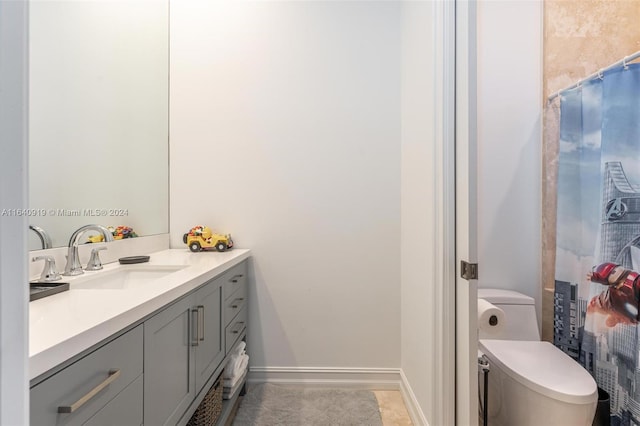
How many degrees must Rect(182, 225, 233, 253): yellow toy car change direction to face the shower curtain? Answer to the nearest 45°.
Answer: approximately 45° to its right

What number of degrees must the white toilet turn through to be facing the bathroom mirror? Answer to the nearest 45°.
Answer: approximately 90° to its right

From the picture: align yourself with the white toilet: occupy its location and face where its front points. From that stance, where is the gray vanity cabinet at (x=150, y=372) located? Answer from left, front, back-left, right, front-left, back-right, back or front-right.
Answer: right

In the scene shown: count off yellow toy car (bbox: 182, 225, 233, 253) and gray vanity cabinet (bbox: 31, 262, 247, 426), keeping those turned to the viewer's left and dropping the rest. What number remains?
0

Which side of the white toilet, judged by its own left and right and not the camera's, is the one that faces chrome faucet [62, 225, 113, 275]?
right

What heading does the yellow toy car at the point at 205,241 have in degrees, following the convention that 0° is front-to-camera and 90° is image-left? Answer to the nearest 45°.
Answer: approximately 270°

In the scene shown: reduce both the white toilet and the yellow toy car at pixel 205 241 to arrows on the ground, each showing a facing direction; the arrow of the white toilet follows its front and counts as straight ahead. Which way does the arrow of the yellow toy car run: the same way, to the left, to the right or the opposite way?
to the left

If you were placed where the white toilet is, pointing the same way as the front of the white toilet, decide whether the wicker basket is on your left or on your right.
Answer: on your right

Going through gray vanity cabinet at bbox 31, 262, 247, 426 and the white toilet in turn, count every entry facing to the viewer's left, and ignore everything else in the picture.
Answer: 0

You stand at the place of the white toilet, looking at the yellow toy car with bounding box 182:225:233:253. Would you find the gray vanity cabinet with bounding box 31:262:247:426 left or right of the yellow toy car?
left

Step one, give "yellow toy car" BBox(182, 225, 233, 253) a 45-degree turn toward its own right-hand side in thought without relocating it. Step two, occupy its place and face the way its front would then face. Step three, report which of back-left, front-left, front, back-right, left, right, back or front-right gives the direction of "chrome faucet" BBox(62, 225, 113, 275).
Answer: right
